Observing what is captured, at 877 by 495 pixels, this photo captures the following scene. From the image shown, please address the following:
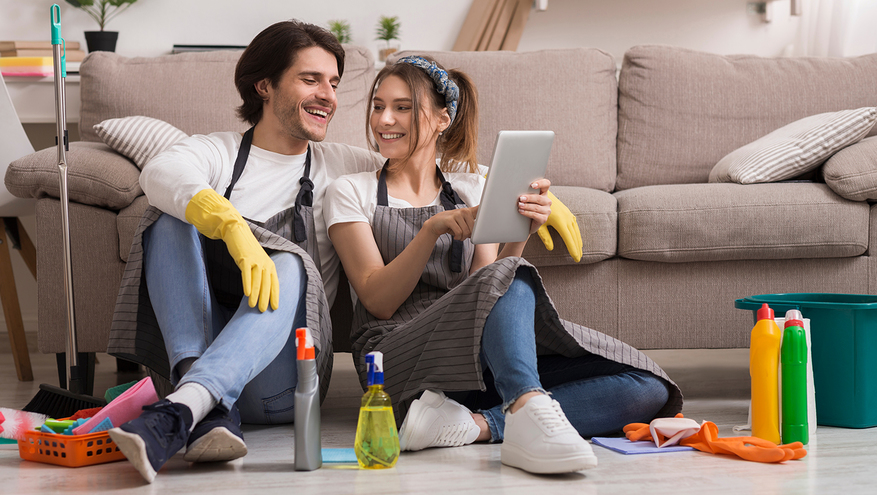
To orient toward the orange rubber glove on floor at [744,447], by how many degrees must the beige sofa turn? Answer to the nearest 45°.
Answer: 0° — it already faces it

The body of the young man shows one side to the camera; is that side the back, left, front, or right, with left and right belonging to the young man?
front

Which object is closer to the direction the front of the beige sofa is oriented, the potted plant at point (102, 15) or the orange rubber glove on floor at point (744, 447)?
the orange rubber glove on floor

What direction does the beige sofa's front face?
toward the camera

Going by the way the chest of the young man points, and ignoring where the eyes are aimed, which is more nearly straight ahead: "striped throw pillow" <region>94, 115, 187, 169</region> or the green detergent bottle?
the green detergent bottle

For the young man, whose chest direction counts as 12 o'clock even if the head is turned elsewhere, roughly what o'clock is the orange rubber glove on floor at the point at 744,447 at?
The orange rubber glove on floor is roughly at 10 o'clock from the young man.

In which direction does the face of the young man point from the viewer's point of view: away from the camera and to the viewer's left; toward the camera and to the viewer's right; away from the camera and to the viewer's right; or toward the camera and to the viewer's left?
toward the camera and to the viewer's right

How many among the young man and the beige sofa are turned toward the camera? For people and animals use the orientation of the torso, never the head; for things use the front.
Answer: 2

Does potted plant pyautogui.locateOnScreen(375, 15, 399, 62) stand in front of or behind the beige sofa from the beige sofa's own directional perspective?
behind
